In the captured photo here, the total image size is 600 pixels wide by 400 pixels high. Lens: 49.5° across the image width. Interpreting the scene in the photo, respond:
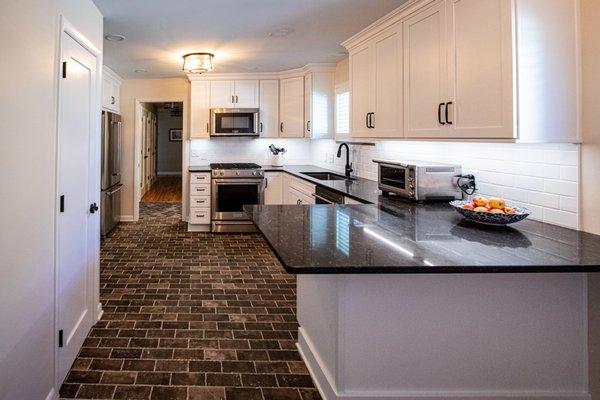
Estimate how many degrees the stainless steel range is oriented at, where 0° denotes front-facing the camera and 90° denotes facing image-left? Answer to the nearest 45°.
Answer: approximately 0°

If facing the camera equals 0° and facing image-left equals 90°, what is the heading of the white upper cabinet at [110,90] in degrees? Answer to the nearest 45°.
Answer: approximately 270°

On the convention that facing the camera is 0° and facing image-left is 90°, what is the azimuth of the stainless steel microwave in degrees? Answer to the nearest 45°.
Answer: approximately 0°

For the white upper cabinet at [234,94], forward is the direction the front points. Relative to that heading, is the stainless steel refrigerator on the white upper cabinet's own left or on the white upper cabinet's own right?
on the white upper cabinet's own right

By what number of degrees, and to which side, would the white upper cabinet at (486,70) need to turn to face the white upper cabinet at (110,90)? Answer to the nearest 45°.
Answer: approximately 90° to its right

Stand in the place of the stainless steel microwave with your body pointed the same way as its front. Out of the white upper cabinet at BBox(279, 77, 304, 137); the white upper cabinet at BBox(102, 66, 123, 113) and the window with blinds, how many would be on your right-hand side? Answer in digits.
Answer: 1

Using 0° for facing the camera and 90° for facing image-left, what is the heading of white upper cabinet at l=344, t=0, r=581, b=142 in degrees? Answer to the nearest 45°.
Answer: approximately 45°

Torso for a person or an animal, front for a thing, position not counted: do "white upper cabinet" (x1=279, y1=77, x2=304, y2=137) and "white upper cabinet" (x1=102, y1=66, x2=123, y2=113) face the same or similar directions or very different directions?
very different directions

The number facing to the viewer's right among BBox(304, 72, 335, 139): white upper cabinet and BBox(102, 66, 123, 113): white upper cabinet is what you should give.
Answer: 1
